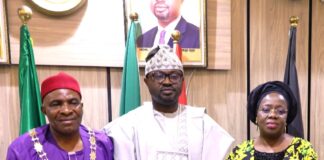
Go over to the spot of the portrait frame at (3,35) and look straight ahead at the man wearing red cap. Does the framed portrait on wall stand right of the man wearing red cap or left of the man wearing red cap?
left

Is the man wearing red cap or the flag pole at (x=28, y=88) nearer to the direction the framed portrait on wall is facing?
the man wearing red cap

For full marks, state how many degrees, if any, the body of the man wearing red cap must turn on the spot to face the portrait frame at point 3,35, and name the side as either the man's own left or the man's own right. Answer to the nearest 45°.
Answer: approximately 180°

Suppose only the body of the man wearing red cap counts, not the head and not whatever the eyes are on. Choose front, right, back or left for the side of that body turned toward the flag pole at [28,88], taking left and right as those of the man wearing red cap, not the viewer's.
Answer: back

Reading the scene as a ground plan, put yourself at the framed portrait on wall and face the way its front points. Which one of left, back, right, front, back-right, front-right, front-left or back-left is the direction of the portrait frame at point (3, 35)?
right

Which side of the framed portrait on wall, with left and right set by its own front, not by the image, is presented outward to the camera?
front

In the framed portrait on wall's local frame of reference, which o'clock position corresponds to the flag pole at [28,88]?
The flag pole is roughly at 2 o'clock from the framed portrait on wall.

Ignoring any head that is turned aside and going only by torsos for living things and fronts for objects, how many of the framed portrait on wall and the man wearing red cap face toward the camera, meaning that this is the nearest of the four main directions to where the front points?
2

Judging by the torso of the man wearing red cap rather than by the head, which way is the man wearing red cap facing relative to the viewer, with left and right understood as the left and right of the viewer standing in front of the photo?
facing the viewer

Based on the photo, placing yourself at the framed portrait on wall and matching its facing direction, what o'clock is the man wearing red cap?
The man wearing red cap is roughly at 1 o'clock from the framed portrait on wall.
